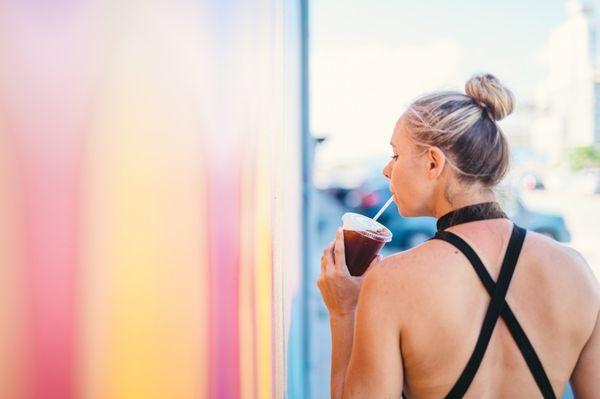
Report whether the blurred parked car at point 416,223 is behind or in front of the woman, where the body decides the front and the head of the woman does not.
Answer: in front

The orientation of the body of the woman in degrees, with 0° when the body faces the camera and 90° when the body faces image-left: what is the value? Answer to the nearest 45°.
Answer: approximately 180°

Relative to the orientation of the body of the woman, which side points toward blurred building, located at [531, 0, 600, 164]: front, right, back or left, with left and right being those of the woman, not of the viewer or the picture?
front

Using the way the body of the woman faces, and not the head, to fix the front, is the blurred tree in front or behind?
in front
